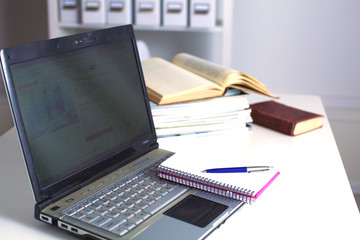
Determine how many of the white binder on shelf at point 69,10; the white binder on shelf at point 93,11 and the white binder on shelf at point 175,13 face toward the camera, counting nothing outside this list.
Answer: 3

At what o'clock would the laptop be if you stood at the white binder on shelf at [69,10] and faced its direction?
The laptop is roughly at 12 o'clock from the white binder on shelf.

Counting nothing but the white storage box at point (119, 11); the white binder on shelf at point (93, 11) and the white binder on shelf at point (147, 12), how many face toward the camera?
3

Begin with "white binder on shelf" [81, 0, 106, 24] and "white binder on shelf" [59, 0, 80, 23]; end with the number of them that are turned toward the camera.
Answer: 2

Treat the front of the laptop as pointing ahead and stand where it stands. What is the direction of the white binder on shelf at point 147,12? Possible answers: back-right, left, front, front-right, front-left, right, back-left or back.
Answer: back-left

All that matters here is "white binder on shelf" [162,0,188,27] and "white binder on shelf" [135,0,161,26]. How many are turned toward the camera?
2

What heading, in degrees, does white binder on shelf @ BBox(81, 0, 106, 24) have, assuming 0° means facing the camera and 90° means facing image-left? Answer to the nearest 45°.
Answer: approximately 0°

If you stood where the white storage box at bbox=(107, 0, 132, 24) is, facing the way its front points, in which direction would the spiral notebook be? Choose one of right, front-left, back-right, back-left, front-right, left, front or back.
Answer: front
